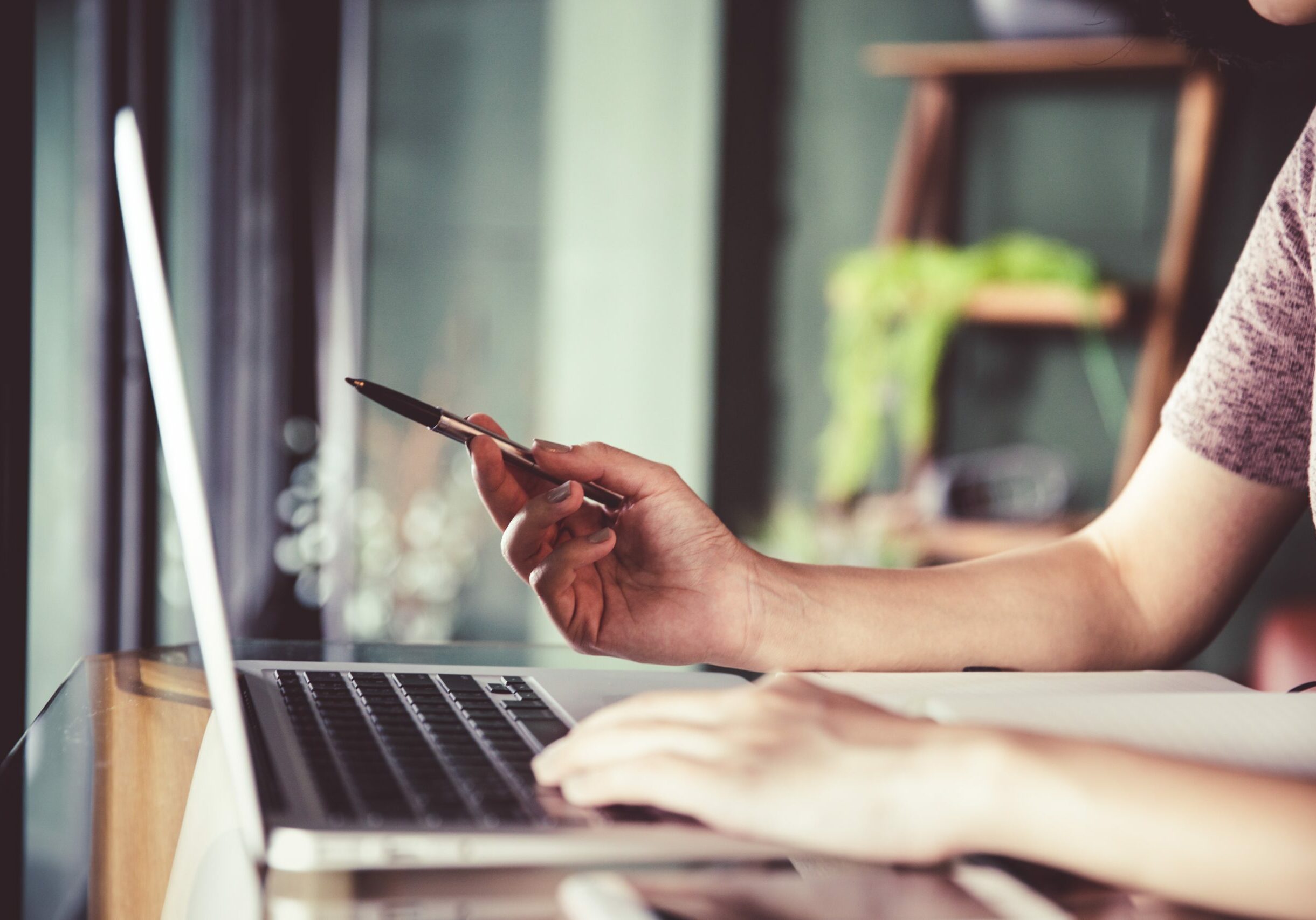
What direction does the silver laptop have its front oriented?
to the viewer's right

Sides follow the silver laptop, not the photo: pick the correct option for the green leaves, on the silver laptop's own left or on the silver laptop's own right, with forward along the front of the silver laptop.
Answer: on the silver laptop's own left

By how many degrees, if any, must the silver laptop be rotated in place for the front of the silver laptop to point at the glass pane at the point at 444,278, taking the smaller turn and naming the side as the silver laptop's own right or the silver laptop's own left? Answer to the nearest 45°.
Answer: approximately 90° to the silver laptop's own left
